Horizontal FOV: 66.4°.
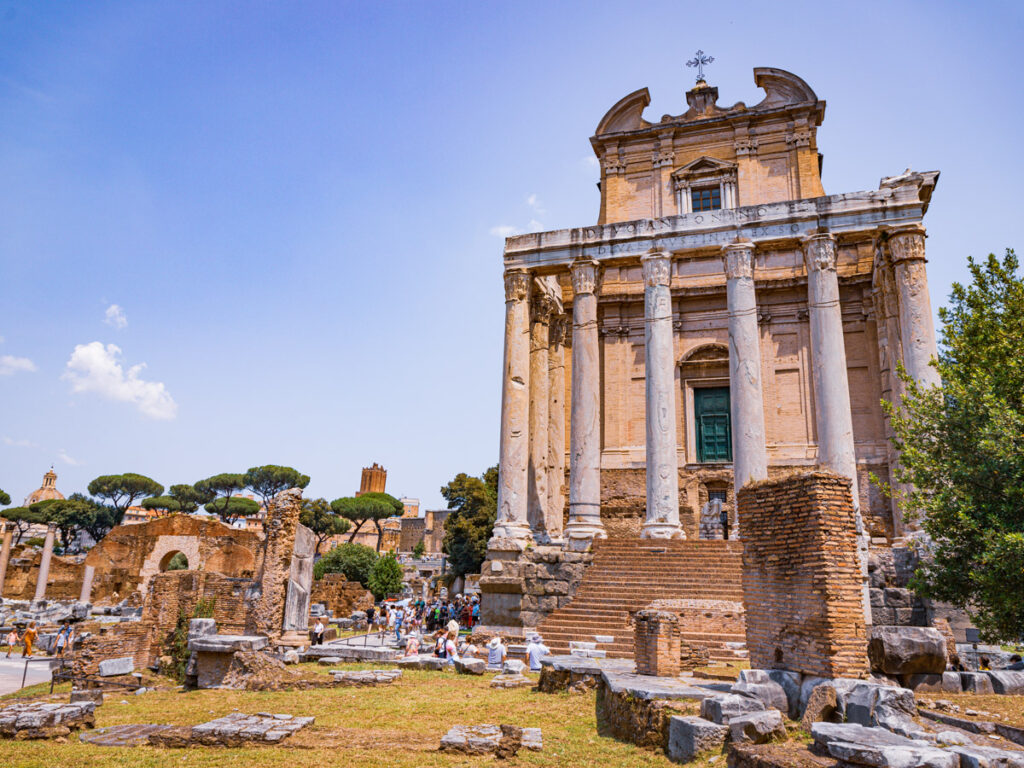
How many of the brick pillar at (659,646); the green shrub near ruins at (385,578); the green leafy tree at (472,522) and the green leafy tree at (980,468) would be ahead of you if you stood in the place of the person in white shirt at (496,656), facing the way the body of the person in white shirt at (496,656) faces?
2

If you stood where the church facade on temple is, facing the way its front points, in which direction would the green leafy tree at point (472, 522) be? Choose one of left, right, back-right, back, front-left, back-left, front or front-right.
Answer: back-right

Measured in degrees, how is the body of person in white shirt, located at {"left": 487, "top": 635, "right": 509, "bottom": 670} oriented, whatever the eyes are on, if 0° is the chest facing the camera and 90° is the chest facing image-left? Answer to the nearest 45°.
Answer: approximately 180°

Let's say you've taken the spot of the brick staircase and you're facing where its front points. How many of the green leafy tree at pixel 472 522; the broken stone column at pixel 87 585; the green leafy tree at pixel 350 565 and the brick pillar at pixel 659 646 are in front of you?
1

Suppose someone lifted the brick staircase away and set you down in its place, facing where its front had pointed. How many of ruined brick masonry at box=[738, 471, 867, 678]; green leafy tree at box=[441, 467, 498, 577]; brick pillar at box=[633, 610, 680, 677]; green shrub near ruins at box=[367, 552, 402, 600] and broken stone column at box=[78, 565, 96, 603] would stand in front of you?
2

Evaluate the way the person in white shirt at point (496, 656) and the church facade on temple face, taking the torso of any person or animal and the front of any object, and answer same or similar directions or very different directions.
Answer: very different directions

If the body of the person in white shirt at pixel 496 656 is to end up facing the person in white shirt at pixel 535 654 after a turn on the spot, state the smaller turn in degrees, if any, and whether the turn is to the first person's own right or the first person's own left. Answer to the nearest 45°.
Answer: approximately 135° to the first person's own right

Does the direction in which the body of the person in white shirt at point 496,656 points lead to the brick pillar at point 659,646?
no

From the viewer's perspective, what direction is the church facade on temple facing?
toward the camera

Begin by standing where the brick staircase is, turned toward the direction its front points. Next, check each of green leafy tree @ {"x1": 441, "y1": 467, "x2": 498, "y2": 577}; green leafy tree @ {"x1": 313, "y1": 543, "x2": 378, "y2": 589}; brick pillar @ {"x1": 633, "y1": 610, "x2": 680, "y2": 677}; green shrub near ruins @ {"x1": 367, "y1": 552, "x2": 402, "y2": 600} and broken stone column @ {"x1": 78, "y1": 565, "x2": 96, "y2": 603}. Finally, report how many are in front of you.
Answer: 1

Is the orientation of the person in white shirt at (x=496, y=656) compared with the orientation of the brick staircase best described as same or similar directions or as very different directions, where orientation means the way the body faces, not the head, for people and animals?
very different directions

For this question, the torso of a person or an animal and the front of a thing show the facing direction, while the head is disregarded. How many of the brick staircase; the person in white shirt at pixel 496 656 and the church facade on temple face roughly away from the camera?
1

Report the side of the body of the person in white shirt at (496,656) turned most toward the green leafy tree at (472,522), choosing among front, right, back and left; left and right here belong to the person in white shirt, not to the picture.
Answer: front

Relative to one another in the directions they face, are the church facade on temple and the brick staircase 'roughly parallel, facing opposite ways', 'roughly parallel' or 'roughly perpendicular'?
roughly parallel

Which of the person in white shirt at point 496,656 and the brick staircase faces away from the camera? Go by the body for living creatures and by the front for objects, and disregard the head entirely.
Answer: the person in white shirt

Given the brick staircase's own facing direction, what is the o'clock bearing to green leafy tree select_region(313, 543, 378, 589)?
The green leafy tree is roughly at 5 o'clock from the brick staircase.

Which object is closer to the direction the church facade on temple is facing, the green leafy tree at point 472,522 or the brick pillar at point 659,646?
the brick pillar

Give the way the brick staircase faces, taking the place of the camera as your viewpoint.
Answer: facing the viewer
